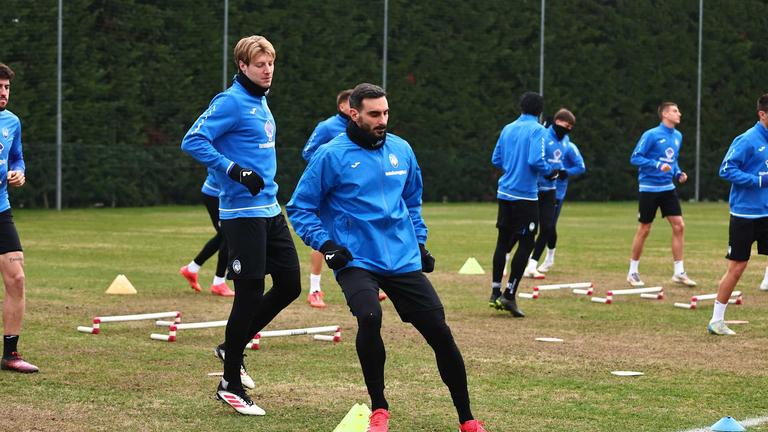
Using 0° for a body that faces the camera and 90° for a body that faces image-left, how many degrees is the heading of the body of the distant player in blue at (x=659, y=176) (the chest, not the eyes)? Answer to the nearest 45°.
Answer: approximately 315°

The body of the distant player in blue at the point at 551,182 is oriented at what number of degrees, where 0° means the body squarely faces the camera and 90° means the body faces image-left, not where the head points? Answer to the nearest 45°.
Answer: approximately 315°

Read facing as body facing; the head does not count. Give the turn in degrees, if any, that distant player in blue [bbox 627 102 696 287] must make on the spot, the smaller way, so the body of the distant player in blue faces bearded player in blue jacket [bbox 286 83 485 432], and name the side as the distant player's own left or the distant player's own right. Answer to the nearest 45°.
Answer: approximately 45° to the distant player's own right

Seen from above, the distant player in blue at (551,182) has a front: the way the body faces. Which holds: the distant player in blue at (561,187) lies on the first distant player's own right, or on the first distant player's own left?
on the first distant player's own left

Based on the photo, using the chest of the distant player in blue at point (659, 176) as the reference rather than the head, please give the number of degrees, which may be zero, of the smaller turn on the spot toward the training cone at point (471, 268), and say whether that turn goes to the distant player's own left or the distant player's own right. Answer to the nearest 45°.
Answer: approximately 135° to the distant player's own right

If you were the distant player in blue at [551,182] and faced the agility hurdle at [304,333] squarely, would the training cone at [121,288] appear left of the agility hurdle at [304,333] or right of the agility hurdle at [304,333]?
right
